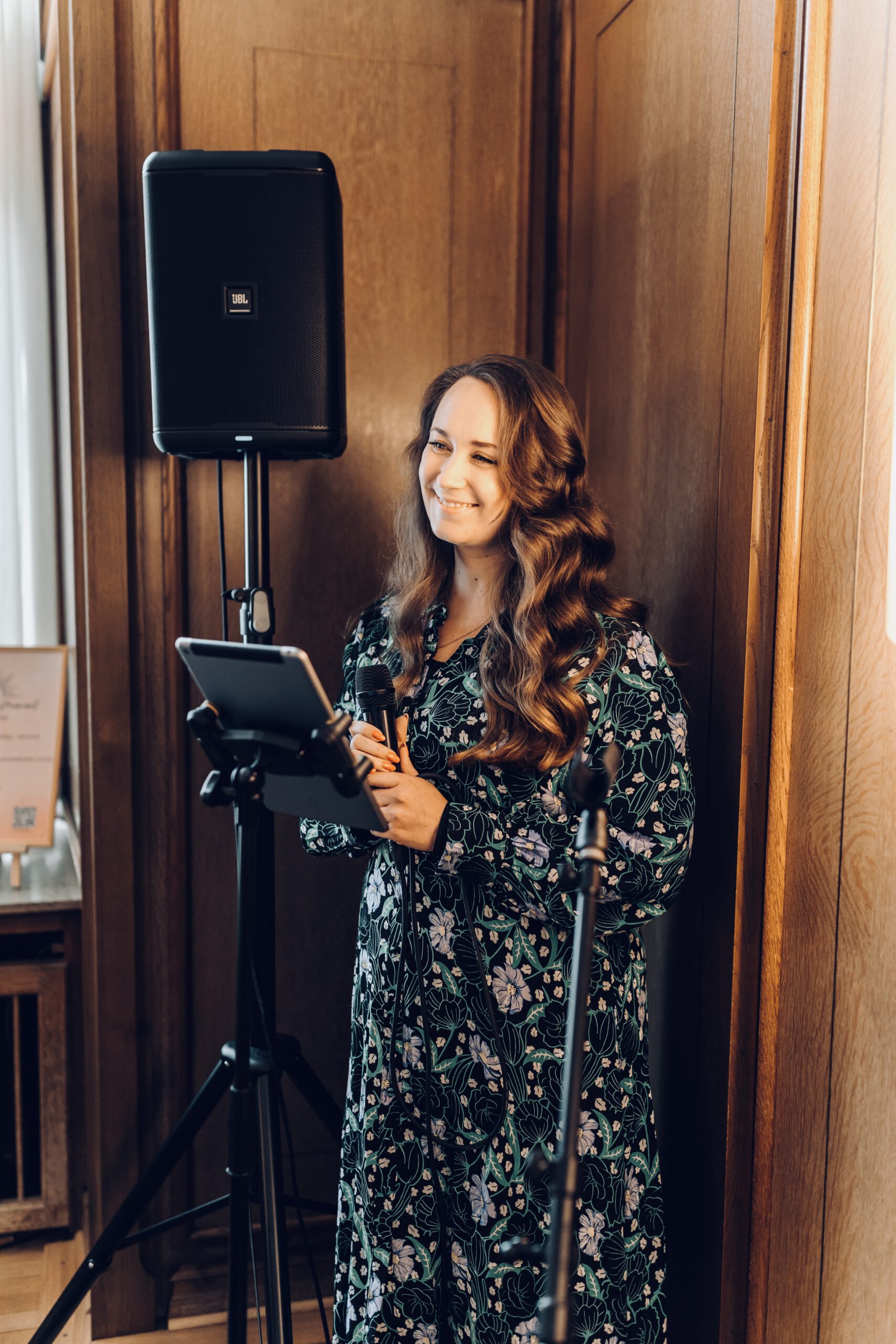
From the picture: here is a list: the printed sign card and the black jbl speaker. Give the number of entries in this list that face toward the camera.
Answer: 2

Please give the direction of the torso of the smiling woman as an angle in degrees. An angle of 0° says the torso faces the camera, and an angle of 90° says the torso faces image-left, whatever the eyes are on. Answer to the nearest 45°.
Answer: approximately 45°

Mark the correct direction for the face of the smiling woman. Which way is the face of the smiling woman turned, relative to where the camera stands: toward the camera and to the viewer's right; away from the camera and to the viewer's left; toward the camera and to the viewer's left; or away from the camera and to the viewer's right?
toward the camera and to the viewer's left

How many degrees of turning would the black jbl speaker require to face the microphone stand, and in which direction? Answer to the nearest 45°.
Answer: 0° — it already faces it

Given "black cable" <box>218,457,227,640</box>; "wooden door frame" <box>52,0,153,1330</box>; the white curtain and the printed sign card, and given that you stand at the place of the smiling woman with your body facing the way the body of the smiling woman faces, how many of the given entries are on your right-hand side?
4

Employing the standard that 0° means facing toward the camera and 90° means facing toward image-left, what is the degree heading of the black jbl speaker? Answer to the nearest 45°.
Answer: approximately 0°

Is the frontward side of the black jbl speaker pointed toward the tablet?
yes
